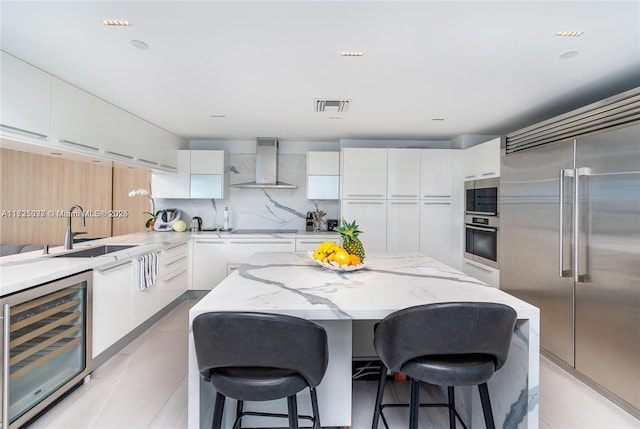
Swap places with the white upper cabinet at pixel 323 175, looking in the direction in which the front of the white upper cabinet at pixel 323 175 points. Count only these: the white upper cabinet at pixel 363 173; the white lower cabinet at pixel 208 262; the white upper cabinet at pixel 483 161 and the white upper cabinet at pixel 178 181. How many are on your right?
2

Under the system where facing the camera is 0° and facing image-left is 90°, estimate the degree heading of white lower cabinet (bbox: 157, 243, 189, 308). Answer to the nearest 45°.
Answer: approximately 315°

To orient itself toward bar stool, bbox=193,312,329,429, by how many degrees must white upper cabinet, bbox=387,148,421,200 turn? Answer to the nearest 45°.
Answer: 0° — it already faces it

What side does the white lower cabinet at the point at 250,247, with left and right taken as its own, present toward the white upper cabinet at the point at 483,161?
left

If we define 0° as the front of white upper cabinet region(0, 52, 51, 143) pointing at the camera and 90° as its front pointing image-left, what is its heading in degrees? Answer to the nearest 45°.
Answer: approximately 315°

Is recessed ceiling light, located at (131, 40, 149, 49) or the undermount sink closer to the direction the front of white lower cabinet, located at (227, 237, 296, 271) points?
the recessed ceiling light

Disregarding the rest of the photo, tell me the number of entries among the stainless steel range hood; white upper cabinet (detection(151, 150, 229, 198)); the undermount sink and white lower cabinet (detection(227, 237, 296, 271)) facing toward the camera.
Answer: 3

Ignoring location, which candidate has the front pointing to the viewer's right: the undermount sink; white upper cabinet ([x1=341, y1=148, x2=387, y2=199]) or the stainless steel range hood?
the undermount sink
